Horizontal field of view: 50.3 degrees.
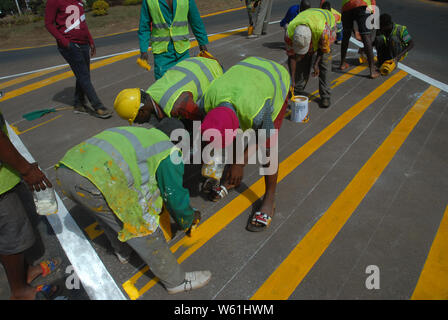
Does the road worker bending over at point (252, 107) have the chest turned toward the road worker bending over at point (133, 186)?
yes

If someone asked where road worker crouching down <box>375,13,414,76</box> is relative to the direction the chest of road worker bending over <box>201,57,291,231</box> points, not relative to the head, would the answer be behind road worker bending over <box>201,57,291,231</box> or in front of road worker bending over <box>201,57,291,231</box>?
behind

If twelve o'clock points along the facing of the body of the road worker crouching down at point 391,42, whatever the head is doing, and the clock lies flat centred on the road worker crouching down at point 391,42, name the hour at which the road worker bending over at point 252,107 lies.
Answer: the road worker bending over at point 252,107 is roughly at 11 o'clock from the road worker crouching down at point 391,42.

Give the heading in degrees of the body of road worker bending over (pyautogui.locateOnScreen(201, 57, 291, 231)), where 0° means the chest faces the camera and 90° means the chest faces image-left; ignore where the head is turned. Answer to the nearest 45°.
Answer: approximately 45°

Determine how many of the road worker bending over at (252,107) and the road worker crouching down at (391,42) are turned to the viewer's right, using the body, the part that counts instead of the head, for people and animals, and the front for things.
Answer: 0

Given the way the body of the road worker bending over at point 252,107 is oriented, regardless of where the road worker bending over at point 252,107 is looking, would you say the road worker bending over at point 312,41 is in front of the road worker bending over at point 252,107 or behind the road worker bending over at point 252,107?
behind

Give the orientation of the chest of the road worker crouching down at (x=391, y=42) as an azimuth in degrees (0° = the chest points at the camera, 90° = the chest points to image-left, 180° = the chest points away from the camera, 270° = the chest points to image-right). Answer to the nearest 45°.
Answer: approximately 45°

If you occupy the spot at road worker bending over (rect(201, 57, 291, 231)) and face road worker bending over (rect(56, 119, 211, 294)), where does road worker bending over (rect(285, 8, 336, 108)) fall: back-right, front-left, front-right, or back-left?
back-right

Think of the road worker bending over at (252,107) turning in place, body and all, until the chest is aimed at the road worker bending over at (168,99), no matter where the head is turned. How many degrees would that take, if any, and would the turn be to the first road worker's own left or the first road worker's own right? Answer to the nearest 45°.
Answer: approximately 90° to the first road worker's own right
